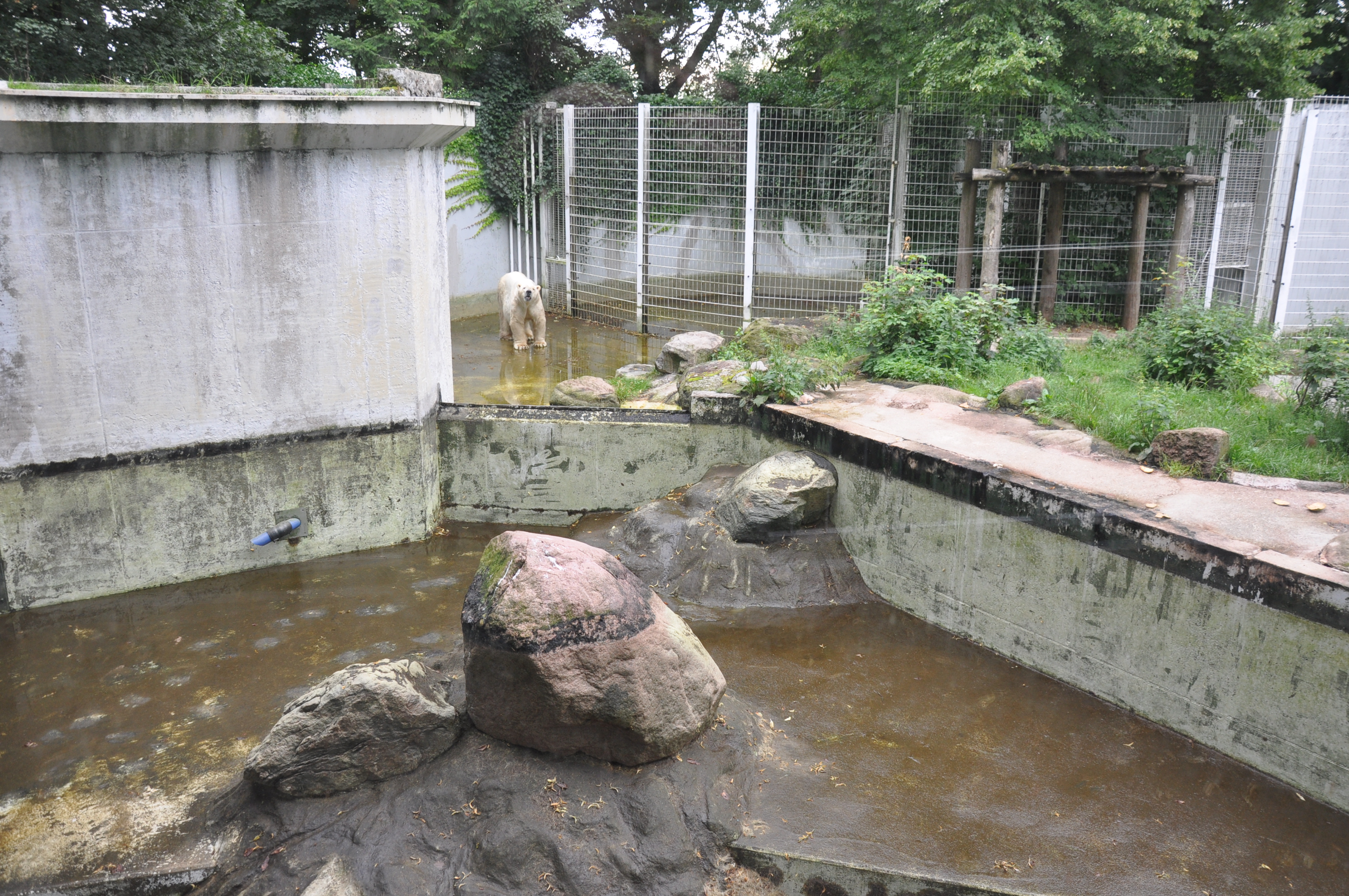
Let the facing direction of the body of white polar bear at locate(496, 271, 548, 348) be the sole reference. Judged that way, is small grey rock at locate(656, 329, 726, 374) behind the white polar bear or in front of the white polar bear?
in front

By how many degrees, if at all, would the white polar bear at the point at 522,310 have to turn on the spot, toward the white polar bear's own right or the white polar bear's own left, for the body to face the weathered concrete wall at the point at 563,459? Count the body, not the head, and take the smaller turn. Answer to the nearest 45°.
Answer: approximately 45° to the white polar bear's own right

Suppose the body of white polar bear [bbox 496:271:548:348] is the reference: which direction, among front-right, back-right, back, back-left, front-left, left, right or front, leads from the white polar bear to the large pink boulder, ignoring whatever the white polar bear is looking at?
front-right

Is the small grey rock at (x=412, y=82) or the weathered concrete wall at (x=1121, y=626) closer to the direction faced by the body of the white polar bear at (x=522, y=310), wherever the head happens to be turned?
the weathered concrete wall

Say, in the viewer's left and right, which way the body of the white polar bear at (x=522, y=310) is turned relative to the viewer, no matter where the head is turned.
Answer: facing the viewer and to the right of the viewer

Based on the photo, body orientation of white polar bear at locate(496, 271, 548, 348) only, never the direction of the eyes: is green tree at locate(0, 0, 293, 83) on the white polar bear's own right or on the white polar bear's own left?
on the white polar bear's own right

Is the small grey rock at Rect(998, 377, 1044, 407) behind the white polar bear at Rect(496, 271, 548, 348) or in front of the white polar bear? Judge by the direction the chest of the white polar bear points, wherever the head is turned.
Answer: in front

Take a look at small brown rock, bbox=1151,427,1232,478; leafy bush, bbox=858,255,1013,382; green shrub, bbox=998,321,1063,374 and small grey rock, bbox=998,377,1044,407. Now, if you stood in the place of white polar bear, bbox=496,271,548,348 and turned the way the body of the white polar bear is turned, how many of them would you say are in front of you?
4

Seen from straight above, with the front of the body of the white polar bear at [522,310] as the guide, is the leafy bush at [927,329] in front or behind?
in front

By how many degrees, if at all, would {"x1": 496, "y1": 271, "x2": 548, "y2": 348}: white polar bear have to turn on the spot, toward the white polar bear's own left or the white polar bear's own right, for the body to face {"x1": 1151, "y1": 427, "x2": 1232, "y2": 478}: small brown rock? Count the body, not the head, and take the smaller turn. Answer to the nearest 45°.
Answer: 0° — it already faces it

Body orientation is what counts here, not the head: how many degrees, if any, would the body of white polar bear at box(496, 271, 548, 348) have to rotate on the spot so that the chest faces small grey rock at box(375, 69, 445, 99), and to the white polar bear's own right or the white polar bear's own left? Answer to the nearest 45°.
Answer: approximately 45° to the white polar bear's own right

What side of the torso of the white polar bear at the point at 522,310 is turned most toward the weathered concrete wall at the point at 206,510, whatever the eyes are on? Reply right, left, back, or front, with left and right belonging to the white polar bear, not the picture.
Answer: right
